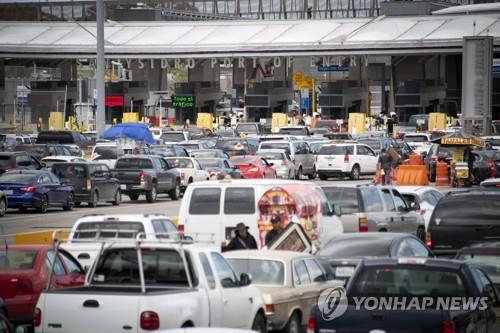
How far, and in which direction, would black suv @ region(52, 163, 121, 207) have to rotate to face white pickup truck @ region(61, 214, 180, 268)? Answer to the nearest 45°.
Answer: approximately 135° to its right

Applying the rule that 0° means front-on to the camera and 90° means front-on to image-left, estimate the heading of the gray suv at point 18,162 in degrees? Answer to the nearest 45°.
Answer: approximately 225°

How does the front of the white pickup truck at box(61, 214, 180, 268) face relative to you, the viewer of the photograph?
facing away from the viewer and to the right of the viewer

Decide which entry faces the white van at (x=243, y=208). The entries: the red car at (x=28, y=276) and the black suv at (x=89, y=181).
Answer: the red car

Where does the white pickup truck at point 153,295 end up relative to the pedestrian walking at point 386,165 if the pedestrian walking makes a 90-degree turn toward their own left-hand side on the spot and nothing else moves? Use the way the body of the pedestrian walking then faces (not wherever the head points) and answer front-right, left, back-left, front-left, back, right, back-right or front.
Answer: left

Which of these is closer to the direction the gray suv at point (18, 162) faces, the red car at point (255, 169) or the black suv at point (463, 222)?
the red car

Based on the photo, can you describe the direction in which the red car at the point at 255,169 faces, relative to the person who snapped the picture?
facing away from the viewer and to the right of the viewer

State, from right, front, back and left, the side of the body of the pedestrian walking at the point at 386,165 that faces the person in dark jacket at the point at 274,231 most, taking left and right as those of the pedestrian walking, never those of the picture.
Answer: back

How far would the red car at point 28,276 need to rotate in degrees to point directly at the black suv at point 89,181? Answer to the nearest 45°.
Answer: approximately 45° to its left

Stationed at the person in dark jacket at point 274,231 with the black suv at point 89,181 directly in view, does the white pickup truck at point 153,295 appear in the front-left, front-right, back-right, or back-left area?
back-left

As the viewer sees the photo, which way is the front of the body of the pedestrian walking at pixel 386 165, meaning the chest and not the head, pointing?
away from the camera

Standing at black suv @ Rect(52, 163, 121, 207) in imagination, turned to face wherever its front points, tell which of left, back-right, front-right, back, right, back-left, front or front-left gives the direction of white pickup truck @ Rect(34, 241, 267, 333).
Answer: back-right

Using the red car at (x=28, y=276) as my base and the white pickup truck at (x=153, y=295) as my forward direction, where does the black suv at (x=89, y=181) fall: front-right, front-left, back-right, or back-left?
back-left
